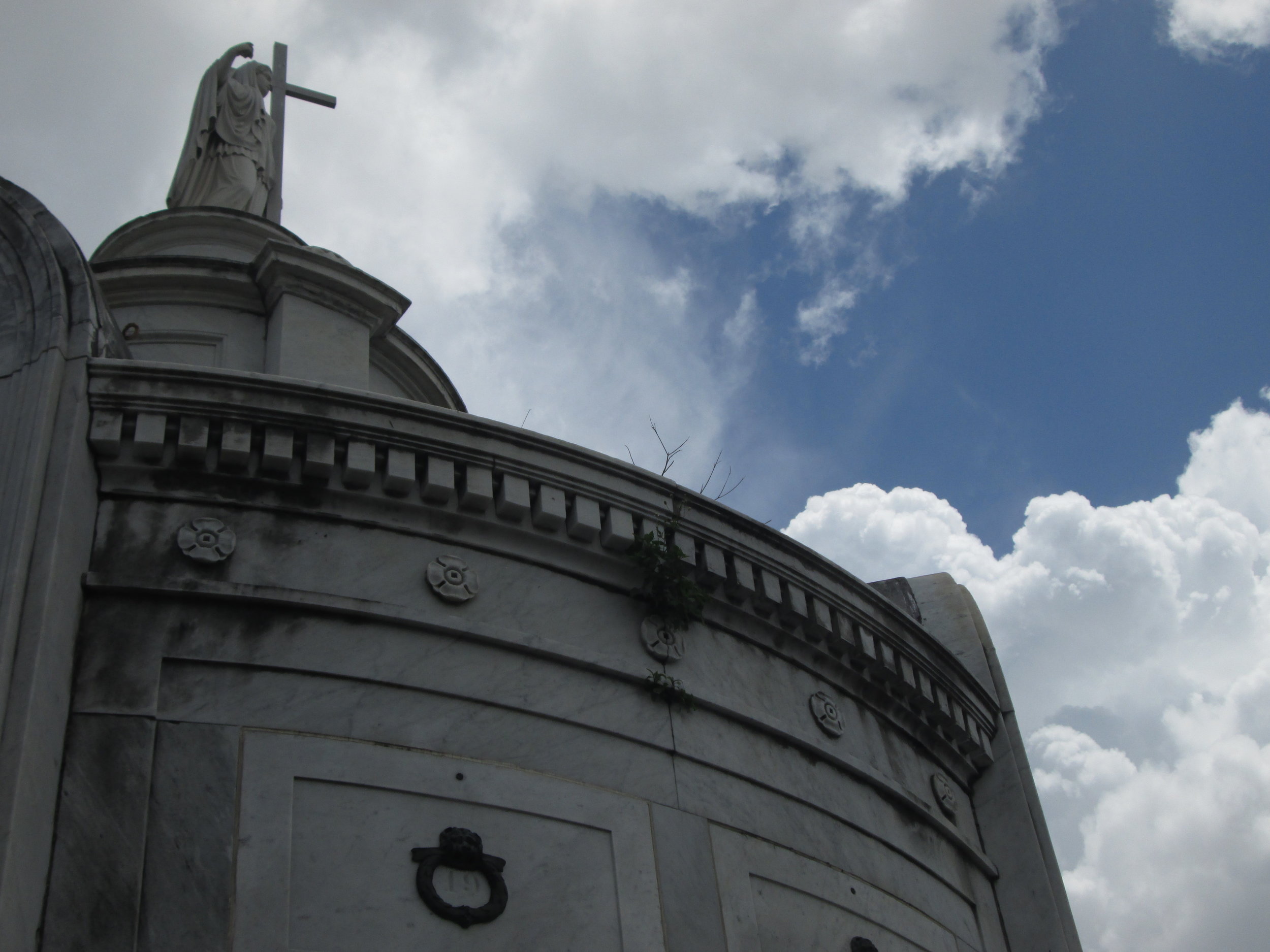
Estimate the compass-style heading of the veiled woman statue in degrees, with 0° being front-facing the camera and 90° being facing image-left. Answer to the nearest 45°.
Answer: approximately 315°
